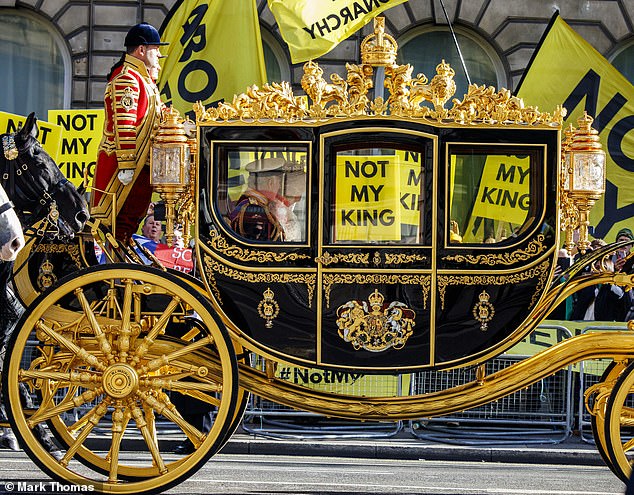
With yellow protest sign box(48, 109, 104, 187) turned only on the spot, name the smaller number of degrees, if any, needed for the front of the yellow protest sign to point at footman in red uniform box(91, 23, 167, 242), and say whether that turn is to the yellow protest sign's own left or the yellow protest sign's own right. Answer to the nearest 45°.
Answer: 0° — it already faces them
